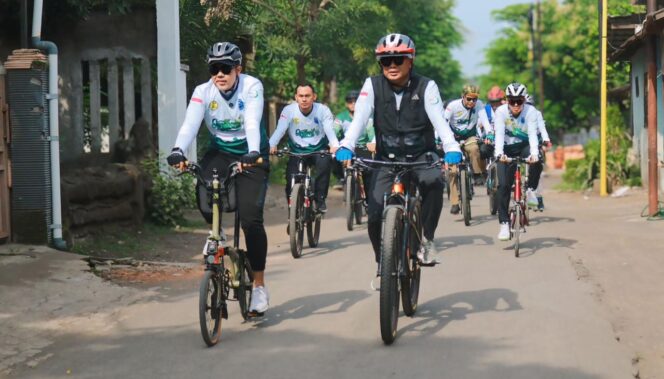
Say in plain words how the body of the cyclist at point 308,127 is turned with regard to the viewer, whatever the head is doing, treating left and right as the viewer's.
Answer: facing the viewer

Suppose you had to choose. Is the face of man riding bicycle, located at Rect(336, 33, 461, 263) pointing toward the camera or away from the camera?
toward the camera

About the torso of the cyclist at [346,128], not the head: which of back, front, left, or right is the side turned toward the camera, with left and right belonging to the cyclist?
front

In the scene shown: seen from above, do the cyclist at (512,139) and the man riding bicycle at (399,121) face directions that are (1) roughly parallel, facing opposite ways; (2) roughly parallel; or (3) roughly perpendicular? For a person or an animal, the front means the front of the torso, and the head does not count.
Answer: roughly parallel

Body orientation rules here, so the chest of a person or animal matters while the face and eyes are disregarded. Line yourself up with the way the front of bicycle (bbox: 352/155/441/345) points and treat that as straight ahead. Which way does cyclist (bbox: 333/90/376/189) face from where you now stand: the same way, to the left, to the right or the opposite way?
the same way

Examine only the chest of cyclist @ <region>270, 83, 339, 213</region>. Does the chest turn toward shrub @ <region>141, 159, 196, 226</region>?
no

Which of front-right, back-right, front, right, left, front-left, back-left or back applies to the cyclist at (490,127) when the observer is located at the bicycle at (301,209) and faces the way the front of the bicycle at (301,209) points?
back-left

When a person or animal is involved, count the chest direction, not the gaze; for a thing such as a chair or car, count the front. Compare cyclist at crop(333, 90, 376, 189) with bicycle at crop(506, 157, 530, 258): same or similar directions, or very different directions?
same or similar directions

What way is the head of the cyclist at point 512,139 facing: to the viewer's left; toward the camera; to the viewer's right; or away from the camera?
toward the camera

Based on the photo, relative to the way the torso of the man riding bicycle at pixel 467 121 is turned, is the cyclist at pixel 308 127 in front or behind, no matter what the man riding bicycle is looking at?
in front

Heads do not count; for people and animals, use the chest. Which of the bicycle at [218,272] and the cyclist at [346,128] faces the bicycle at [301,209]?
the cyclist

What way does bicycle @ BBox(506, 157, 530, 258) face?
toward the camera

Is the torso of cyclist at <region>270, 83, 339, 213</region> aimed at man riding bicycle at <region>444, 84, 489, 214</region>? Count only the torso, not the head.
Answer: no

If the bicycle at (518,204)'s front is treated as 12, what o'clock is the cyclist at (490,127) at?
The cyclist is roughly at 6 o'clock from the bicycle.

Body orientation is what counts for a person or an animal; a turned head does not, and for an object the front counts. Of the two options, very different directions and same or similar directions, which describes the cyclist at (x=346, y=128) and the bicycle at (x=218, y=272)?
same or similar directions
